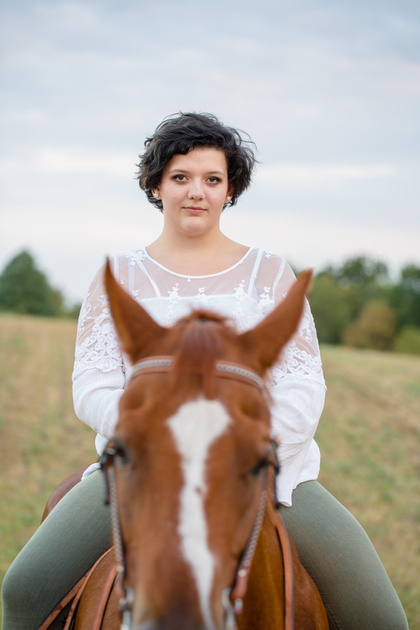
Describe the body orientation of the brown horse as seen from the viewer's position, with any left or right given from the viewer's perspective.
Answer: facing the viewer

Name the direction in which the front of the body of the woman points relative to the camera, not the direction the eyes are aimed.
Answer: toward the camera
